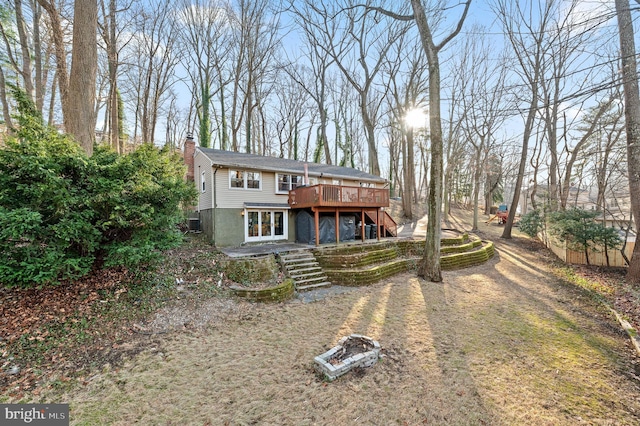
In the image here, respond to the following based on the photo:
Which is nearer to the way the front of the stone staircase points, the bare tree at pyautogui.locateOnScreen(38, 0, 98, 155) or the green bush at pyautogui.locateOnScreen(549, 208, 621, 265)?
the green bush

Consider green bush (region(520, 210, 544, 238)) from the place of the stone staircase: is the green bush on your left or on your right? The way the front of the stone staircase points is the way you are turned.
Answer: on your left

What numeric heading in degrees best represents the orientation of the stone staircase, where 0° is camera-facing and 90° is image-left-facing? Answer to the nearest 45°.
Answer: approximately 315°

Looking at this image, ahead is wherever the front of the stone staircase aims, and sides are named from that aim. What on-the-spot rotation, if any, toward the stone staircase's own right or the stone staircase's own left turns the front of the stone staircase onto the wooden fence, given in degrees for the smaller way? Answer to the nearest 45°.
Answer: approximately 45° to the stone staircase's own left

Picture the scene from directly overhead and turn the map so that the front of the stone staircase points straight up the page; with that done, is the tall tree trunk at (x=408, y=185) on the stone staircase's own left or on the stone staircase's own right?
on the stone staircase's own left

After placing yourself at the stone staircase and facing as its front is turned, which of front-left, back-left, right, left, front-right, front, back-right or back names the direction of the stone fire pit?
front-right

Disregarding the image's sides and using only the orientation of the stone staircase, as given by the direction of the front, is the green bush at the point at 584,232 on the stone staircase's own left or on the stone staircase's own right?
on the stone staircase's own left

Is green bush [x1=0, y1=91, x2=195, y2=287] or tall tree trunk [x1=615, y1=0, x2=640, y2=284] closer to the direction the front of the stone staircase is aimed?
the tall tree trunk

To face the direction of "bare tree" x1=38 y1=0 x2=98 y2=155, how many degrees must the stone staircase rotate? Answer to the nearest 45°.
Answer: approximately 135° to its right

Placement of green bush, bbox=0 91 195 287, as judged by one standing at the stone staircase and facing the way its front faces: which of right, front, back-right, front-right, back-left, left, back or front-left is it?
right
